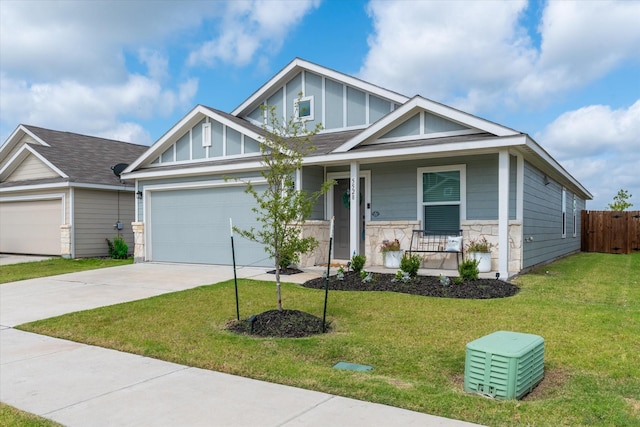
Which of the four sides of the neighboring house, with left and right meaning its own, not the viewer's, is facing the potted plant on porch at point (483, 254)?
left

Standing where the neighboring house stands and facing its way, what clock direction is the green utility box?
The green utility box is roughly at 10 o'clock from the neighboring house.

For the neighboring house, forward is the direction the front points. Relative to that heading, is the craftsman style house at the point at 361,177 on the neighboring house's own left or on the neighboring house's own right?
on the neighboring house's own left

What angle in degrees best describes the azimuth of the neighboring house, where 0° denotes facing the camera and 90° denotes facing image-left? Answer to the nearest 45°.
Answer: approximately 45°

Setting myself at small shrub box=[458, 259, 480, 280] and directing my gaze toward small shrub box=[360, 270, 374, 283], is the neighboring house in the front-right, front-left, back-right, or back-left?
front-right

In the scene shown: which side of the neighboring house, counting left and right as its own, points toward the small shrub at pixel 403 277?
left

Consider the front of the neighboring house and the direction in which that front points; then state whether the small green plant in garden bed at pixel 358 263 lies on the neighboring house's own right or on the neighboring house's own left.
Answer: on the neighboring house's own left

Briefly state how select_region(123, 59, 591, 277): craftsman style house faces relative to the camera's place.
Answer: facing the viewer and to the left of the viewer

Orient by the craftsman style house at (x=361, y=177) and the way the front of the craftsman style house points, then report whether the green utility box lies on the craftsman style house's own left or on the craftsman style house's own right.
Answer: on the craftsman style house's own left

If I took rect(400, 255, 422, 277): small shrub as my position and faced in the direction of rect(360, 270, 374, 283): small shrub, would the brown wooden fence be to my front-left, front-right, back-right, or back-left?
back-right

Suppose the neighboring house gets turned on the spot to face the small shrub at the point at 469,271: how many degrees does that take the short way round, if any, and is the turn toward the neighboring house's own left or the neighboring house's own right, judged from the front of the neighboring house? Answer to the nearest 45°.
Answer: approximately 90° to the neighboring house's own left

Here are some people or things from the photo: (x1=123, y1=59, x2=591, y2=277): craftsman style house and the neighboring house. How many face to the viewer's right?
0
